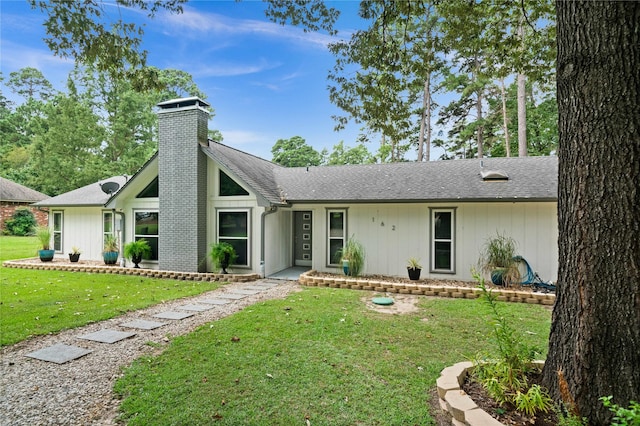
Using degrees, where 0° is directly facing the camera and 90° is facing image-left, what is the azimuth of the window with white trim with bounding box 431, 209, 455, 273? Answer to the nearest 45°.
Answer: approximately 0°

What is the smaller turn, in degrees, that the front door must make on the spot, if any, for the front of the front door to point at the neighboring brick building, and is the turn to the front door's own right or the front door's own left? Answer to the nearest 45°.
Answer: approximately 135° to the front door's own right

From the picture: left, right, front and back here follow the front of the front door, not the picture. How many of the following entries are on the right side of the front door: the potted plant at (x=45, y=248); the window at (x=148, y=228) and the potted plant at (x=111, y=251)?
3

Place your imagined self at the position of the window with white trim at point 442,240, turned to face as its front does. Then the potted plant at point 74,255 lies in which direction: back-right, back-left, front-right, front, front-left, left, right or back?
right

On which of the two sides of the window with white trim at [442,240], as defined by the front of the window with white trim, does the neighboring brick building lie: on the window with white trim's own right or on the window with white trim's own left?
on the window with white trim's own right

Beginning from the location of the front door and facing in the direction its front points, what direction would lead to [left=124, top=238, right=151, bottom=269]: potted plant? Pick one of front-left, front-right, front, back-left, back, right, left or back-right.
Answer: right

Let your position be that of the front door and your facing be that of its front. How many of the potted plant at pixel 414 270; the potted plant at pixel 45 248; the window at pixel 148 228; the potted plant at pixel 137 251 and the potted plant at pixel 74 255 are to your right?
4

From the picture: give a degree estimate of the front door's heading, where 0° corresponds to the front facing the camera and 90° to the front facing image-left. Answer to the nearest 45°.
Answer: approximately 0°

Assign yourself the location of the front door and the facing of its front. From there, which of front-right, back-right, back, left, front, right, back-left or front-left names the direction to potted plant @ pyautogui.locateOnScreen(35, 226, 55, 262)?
right

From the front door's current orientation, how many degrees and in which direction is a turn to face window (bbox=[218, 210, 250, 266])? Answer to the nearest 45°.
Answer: approximately 45° to its right

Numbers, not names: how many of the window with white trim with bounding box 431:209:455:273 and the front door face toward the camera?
2

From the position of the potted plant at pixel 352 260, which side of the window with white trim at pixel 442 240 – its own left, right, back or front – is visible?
right
